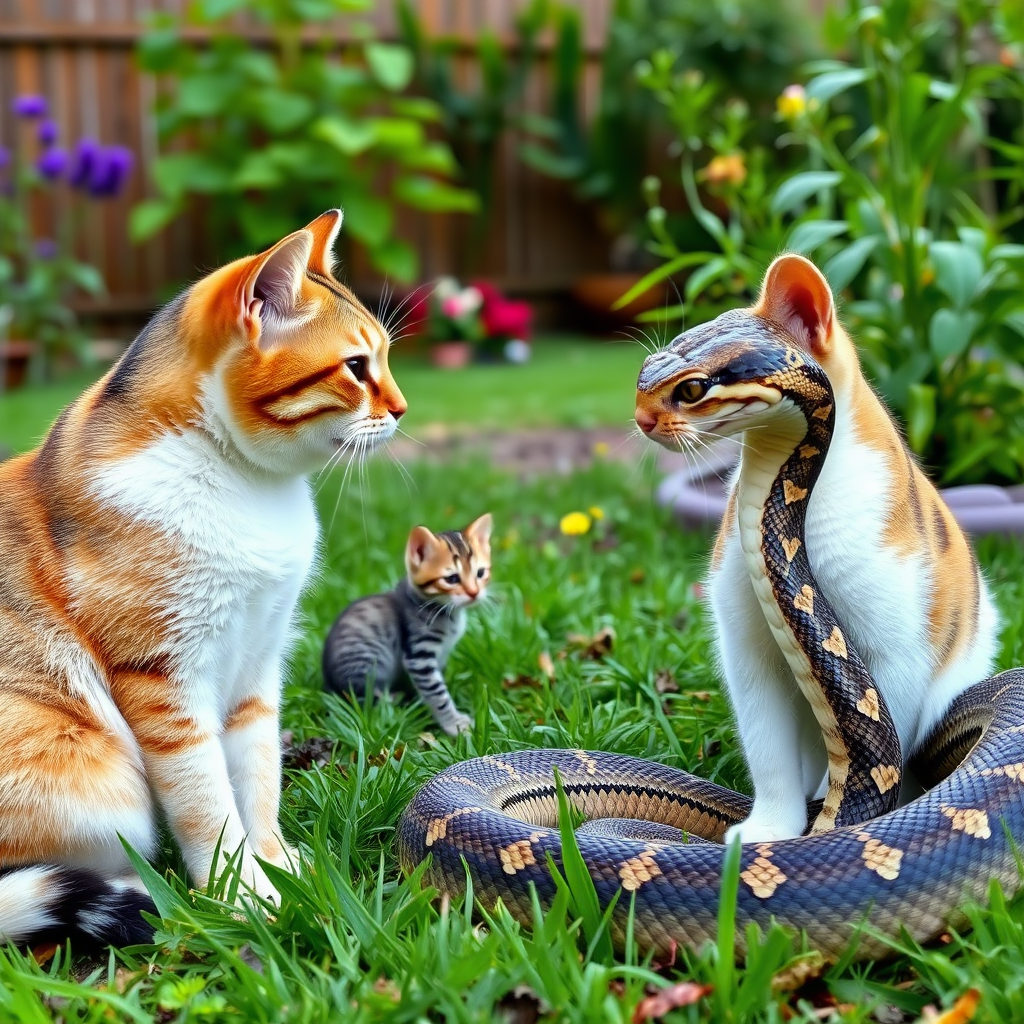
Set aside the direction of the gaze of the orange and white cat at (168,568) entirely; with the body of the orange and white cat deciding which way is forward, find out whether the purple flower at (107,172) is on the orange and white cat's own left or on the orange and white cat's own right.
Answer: on the orange and white cat's own left

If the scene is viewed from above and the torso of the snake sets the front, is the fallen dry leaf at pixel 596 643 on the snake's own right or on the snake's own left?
on the snake's own right

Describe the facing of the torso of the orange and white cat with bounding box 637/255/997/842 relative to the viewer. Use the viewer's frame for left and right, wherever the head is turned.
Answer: facing to the left of the viewer

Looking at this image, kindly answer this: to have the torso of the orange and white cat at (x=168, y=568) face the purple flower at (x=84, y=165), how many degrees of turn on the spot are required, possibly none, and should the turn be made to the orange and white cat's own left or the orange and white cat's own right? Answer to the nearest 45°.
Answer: approximately 90° to the orange and white cat's own left

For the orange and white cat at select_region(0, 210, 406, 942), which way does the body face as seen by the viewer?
to the viewer's right

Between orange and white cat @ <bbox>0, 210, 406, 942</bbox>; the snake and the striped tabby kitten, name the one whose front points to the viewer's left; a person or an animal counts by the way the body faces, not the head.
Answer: the snake

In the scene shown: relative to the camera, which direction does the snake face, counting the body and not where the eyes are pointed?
to the viewer's left

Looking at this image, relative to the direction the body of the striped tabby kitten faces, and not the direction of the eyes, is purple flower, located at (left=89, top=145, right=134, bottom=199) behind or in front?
behind

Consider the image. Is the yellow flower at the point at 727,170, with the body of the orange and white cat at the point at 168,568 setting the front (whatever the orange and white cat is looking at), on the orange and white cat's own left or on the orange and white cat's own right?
on the orange and white cat's own left

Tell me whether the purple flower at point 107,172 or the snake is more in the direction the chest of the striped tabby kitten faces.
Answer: the snake
